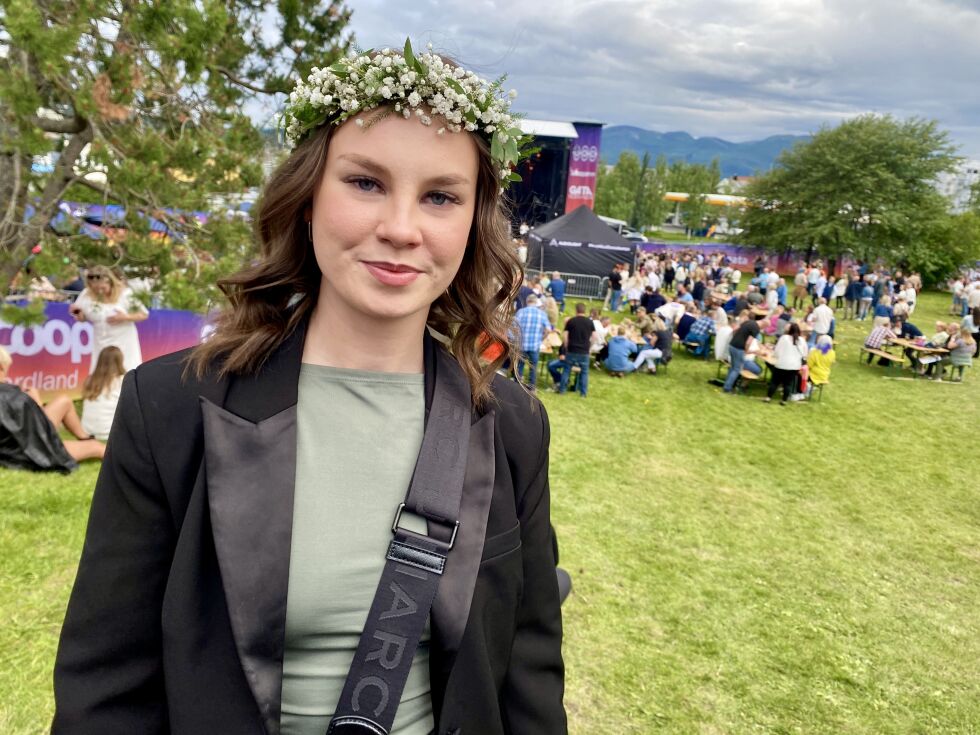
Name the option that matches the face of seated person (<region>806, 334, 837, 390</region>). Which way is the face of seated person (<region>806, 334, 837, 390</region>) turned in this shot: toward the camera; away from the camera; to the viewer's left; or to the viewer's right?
away from the camera

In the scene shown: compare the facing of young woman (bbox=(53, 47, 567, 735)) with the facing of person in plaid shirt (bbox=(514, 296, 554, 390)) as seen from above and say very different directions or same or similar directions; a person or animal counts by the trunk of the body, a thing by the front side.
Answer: very different directions

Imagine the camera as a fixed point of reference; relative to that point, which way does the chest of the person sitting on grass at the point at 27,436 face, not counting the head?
to the viewer's right

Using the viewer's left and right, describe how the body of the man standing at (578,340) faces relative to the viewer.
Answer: facing away from the viewer

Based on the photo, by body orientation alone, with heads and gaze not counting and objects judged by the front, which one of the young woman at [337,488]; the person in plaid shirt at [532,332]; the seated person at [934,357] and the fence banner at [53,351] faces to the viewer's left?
the seated person

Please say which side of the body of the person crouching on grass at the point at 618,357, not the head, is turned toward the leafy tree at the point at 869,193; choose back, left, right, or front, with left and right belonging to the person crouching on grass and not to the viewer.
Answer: front

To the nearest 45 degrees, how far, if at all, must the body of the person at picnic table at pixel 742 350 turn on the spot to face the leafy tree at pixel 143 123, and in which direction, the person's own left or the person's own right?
approximately 135° to the person's own right

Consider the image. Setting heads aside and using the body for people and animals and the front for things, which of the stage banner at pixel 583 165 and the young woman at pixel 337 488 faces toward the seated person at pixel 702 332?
the stage banner

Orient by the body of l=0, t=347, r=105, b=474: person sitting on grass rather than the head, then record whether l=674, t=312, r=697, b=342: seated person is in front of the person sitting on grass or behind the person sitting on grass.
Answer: in front

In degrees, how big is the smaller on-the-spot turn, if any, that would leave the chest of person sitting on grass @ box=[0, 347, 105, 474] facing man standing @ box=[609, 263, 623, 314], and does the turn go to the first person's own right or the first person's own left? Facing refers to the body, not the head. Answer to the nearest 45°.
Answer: approximately 45° to the first person's own left
